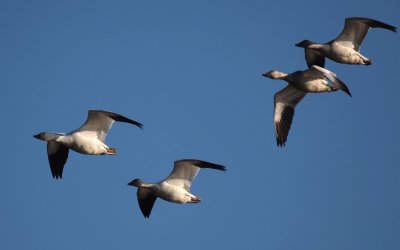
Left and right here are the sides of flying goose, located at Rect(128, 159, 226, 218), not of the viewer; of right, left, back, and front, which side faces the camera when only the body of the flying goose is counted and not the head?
left

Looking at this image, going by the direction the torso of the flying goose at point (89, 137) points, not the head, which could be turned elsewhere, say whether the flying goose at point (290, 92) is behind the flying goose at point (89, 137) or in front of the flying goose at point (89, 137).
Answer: behind

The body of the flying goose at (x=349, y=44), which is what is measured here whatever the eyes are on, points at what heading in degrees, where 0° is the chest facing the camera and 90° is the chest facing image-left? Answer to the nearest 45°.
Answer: approximately 90°

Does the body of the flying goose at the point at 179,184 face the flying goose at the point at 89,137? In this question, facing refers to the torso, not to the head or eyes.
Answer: yes

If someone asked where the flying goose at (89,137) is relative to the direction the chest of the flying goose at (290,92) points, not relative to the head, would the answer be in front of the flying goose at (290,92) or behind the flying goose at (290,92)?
in front

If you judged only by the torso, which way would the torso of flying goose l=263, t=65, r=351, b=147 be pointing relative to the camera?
to the viewer's left

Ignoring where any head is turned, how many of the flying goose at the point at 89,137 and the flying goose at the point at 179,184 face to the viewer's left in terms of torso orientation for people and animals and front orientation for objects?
2

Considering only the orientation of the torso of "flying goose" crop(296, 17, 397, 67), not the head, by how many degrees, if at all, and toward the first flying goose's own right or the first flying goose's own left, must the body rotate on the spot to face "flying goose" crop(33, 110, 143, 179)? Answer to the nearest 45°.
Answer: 0° — it already faces it

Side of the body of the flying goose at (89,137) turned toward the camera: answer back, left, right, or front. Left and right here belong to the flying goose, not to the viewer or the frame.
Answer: left

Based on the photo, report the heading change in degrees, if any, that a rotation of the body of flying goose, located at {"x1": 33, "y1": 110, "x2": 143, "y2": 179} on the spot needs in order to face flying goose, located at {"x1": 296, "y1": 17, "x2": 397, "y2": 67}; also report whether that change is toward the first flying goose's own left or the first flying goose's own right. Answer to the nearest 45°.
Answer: approximately 180°
